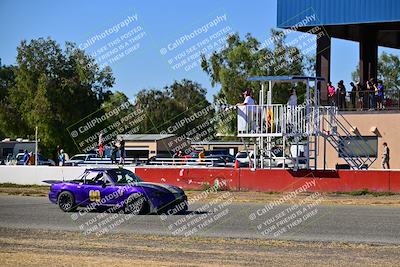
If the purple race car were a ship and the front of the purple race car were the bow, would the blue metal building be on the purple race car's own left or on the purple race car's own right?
on the purple race car's own left

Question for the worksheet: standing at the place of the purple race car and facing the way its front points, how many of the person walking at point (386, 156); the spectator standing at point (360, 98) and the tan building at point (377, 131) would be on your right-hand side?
0

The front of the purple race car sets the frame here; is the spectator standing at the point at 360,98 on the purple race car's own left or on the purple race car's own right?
on the purple race car's own left

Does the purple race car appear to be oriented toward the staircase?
no

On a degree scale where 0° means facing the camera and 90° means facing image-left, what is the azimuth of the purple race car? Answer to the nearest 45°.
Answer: approximately 315°

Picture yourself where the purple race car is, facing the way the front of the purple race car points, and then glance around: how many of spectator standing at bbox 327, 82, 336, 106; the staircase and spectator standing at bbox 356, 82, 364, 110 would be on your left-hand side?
3

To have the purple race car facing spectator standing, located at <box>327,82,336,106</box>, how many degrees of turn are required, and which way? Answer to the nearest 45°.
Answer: approximately 90° to its left

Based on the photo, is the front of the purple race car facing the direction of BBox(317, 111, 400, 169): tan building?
no

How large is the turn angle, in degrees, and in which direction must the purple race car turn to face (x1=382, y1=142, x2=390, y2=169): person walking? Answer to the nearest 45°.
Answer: approximately 90° to its left

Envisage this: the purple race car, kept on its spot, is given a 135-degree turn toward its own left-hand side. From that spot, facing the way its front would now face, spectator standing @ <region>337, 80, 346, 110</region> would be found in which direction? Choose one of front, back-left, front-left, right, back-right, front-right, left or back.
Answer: front-right
